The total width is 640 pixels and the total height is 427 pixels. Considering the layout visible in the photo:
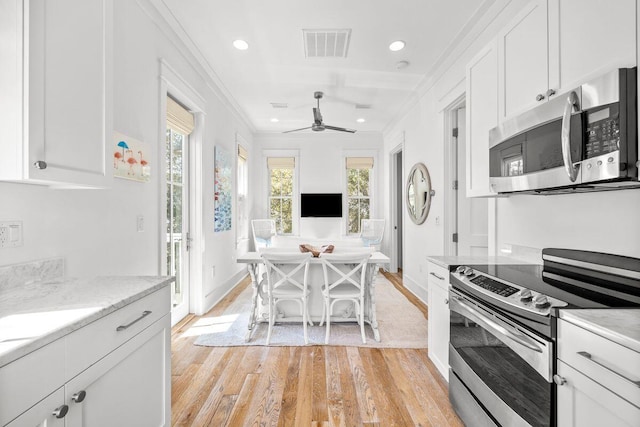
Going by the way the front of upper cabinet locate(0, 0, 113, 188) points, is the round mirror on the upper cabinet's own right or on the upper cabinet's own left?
on the upper cabinet's own left

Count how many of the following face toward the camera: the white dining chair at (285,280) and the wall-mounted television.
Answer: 1

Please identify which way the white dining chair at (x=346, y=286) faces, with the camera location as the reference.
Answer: facing away from the viewer

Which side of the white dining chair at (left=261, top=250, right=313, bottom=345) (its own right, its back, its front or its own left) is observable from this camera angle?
back

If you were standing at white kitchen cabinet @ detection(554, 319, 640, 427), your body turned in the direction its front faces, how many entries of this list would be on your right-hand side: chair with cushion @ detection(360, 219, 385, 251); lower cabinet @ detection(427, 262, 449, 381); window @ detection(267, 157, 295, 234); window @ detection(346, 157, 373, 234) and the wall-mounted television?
5

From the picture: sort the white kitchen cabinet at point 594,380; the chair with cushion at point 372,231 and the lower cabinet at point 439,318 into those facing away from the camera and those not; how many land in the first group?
0

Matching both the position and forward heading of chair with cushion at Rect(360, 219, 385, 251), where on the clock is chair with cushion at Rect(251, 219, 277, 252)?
chair with cushion at Rect(251, 219, 277, 252) is roughly at 1 o'clock from chair with cushion at Rect(360, 219, 385, 251).

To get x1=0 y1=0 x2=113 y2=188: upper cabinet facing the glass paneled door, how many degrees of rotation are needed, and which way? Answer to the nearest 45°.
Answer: approximately 90° to its left

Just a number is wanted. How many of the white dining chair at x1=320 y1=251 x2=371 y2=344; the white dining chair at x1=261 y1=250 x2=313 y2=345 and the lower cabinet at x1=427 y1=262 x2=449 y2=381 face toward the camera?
0

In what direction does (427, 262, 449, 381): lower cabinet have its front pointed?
to the viewer's left

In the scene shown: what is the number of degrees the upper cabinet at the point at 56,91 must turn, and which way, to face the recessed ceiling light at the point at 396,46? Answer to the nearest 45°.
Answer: approximately 45° to its left

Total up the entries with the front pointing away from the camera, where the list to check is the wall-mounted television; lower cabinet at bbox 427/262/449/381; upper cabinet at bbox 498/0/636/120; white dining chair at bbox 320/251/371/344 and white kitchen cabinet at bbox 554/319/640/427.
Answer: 1

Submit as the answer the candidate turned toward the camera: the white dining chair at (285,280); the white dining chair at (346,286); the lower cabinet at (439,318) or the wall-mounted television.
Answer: the wall-mounted television

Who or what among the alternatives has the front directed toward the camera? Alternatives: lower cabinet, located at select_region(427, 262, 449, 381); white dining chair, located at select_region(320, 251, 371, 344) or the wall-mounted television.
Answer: the wall-mounted television

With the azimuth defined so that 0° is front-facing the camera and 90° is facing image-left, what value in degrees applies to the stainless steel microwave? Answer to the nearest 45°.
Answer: approximately 45°

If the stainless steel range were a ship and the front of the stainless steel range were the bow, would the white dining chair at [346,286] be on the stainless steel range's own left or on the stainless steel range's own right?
on the stainless steel range's own right

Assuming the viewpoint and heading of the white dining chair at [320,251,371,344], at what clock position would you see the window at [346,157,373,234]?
The window is roughly at 12 o'clock from the white dining chair.

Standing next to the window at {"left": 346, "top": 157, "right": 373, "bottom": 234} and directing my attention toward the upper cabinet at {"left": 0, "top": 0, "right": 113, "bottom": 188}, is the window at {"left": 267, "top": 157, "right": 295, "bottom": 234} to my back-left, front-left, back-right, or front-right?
front-right

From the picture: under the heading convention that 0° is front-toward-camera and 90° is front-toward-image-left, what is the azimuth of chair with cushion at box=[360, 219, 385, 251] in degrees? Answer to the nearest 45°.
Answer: approximately 45°

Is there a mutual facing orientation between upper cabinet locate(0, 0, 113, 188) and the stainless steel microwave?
yes

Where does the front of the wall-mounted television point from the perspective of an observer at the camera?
facing the viewer

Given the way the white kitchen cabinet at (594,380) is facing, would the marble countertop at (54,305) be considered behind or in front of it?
in front

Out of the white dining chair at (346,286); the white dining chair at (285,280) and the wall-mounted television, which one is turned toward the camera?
the wall-mounted television
